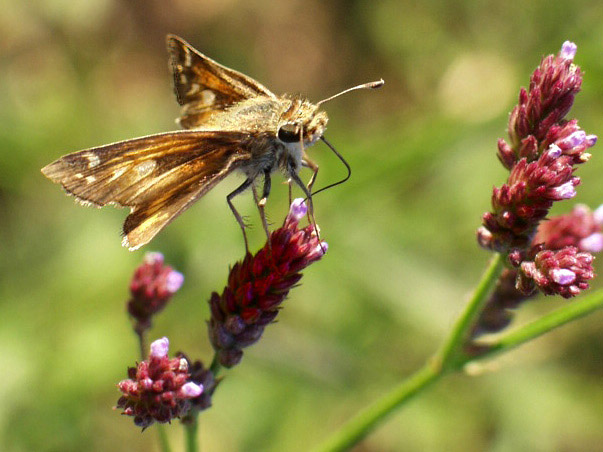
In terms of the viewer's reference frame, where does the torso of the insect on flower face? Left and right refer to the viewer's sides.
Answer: facing to the right of the viewer
